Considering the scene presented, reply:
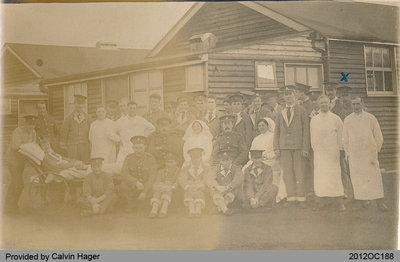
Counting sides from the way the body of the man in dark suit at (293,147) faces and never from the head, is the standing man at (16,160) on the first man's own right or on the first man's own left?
on the first man's own right

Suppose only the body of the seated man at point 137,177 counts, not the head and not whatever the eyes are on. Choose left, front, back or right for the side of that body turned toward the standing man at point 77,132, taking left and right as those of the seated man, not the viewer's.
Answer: right

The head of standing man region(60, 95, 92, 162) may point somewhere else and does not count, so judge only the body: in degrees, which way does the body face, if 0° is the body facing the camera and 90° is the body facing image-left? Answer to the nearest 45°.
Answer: approximately 0°

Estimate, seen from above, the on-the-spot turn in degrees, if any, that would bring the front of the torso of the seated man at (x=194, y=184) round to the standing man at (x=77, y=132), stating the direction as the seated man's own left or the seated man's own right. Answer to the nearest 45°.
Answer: approximately 90° to the seated man's own right

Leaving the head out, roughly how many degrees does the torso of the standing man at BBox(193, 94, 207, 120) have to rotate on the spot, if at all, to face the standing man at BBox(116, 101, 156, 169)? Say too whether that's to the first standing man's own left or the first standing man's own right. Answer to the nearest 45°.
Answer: approximately 90° to the first standing man's own right
